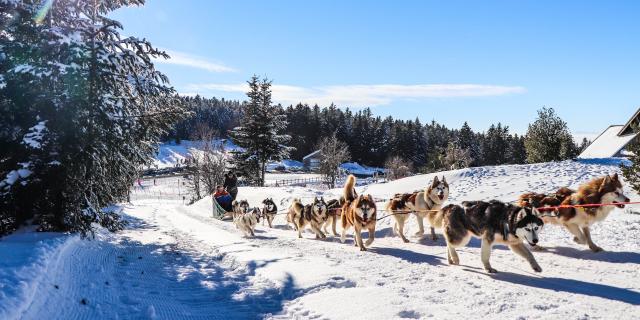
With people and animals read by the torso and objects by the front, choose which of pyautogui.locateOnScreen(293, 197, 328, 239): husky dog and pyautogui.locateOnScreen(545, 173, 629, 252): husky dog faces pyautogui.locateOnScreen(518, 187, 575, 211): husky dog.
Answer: pyautogui.locateOnScreen(293, 197, 328, 239): husky dog

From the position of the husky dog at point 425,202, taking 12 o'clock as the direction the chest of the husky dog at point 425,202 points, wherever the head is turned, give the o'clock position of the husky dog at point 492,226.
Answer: the husky dog at point 492,226 is roughly at 1 o'clock from the husky dog at point 425,202.

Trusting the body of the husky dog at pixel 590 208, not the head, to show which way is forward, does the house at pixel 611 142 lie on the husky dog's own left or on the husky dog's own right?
on the husky dog's own left

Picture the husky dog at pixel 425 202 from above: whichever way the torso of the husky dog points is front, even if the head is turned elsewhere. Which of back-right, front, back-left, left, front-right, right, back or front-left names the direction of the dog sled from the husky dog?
back

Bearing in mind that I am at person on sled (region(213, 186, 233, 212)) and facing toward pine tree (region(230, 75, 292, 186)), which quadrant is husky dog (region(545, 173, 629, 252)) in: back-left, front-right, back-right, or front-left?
back-right

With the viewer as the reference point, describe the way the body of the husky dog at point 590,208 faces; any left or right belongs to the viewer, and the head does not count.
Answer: facing to the right of the viewer

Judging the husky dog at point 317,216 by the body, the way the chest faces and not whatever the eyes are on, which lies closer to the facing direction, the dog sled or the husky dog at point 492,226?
the husky dog

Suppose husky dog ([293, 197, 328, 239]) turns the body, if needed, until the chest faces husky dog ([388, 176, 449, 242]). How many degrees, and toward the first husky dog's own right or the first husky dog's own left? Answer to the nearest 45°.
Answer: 0° — it already faces it

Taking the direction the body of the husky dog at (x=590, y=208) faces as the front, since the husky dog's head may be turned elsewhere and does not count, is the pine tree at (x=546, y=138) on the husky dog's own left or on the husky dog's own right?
on the husky dog's own left
